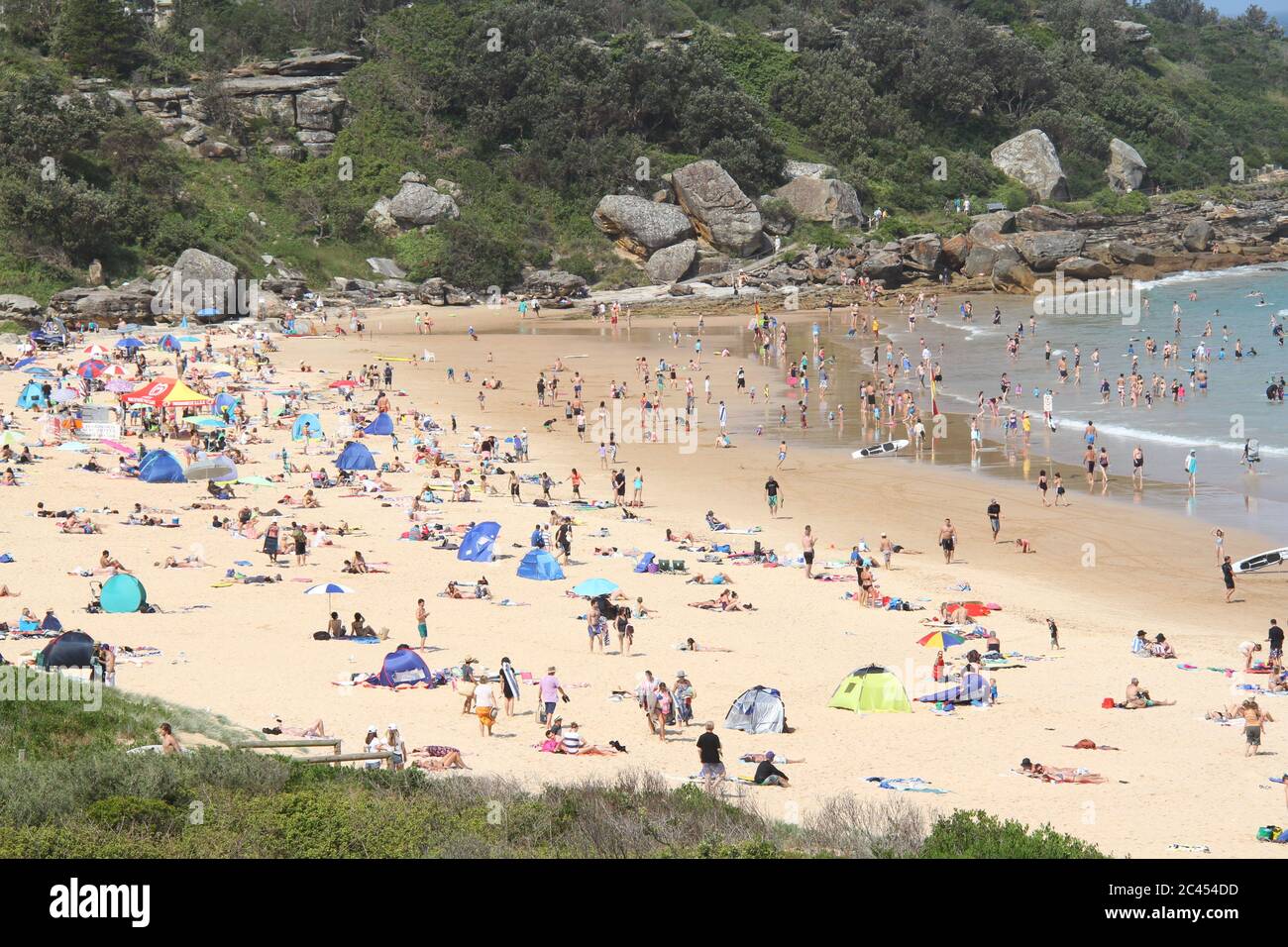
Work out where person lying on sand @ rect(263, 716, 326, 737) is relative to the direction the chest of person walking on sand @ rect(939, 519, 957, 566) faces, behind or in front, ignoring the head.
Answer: in front

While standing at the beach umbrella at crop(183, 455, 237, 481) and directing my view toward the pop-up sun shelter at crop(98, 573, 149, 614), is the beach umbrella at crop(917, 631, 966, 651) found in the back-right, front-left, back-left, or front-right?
front-left

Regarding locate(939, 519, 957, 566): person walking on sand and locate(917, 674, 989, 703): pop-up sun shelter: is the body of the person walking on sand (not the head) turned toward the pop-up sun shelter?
yes

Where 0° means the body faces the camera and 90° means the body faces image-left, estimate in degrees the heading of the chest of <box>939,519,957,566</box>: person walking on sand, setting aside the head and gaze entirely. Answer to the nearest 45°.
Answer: approximately 0°
